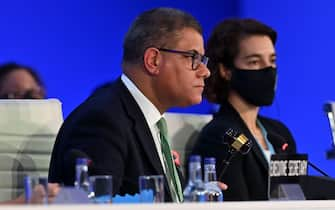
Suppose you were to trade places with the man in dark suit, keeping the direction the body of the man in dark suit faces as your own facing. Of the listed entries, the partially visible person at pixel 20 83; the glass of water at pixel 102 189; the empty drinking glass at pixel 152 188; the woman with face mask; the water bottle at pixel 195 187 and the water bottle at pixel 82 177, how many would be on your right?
4

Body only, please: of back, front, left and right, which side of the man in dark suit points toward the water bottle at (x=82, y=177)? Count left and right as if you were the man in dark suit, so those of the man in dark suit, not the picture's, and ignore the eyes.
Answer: right

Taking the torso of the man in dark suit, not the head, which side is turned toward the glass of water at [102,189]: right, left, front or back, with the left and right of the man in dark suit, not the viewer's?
right

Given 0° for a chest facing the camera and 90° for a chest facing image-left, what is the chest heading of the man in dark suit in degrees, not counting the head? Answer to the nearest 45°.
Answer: approximately 270°

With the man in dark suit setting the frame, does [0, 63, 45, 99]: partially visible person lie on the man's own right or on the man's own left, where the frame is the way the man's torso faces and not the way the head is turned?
on the man's own left

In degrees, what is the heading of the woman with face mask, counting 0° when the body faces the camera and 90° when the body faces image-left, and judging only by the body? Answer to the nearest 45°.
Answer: approximately 315°

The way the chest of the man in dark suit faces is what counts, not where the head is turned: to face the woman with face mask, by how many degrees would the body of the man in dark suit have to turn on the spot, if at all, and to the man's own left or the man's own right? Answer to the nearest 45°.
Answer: approximately 45° to the man's own left
